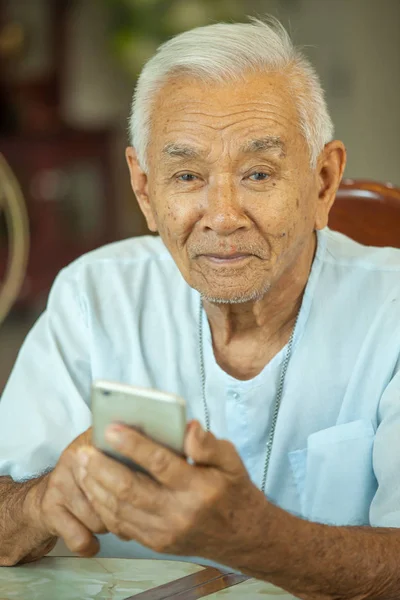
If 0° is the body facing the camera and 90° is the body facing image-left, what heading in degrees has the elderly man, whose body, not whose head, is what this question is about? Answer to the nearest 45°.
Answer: approximately 0°
